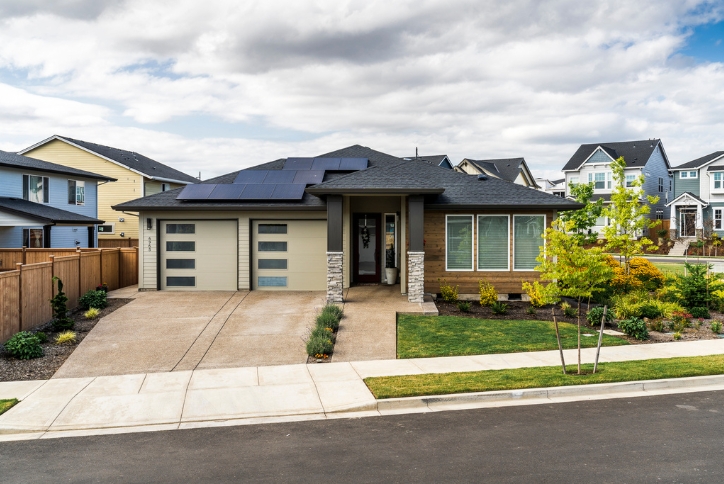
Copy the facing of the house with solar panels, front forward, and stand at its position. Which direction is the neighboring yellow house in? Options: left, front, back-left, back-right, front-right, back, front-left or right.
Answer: back-right

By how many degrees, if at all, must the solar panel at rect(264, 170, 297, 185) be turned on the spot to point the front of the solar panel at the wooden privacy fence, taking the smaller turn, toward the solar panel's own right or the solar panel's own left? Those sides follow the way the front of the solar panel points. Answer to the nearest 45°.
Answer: approximately 45° to the solar panel's own right

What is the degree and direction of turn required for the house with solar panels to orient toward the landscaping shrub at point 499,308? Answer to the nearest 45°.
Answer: approximately 45° to its left

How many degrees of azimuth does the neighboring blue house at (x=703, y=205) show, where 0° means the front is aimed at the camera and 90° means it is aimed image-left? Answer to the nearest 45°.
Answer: approximately 0°

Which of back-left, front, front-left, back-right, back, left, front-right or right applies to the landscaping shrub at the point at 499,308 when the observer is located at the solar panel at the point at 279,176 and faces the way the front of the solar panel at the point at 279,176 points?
front-left

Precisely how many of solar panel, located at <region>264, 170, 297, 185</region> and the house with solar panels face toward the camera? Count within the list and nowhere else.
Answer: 2

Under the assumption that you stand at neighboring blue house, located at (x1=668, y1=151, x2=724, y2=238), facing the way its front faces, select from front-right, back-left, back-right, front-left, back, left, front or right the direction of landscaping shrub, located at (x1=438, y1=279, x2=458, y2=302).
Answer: front

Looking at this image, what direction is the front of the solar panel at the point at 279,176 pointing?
toward the camera

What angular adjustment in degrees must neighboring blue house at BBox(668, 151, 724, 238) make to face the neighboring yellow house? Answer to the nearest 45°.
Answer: approximately 45° to its right

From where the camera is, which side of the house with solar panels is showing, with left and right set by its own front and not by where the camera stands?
front

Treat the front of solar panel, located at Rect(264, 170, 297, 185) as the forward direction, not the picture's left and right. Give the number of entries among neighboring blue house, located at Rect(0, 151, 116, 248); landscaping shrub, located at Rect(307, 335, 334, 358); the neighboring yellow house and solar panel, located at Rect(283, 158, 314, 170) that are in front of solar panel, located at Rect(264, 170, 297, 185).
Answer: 1

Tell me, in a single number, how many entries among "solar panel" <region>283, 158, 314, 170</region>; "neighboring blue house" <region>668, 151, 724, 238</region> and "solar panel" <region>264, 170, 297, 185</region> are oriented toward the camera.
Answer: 3

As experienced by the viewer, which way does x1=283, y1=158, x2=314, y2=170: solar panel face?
facing the viewer

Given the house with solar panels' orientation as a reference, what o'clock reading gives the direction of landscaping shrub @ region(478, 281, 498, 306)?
The landscaping shrub is roughly at 10 o'clock from the house with solar panels.

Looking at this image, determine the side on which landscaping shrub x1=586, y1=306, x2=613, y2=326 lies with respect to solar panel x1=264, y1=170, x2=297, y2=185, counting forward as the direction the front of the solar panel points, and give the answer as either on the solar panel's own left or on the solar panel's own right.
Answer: on the solar panel's own left

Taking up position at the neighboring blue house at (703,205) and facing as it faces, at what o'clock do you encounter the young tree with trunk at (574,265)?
The young tree with trunk is roughly at 12 o'clock from the neighboring blue house.

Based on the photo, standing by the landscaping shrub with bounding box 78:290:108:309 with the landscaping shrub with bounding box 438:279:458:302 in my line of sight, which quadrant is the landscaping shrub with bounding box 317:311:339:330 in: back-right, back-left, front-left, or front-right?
front-right
